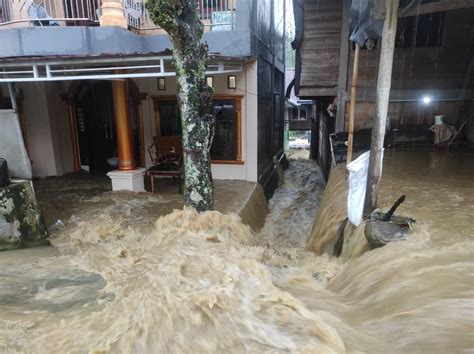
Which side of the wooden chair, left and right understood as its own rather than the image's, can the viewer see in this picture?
front

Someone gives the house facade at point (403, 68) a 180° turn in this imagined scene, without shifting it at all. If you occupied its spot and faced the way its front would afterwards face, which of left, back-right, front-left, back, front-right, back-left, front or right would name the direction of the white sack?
back

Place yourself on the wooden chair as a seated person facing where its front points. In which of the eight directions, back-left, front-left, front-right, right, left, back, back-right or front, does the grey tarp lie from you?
front-left

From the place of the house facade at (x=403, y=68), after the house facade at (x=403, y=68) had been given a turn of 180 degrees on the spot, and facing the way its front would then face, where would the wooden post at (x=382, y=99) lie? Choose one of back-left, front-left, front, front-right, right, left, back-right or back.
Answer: back

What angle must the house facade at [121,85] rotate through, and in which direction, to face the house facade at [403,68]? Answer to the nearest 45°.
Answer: approximately 90° to its left

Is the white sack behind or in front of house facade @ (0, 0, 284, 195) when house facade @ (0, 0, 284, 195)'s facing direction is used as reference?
in front

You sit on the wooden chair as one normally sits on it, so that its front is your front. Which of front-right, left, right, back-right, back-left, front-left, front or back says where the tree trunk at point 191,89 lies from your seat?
front

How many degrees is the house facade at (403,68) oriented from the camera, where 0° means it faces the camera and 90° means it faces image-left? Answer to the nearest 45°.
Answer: approximately 0°

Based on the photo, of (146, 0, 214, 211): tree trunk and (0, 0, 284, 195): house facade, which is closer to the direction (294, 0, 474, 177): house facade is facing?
the tree trunk

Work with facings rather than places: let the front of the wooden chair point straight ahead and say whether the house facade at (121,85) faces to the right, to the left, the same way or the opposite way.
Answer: the same way

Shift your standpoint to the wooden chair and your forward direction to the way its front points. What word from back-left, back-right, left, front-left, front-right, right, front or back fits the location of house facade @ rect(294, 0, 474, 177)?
left
